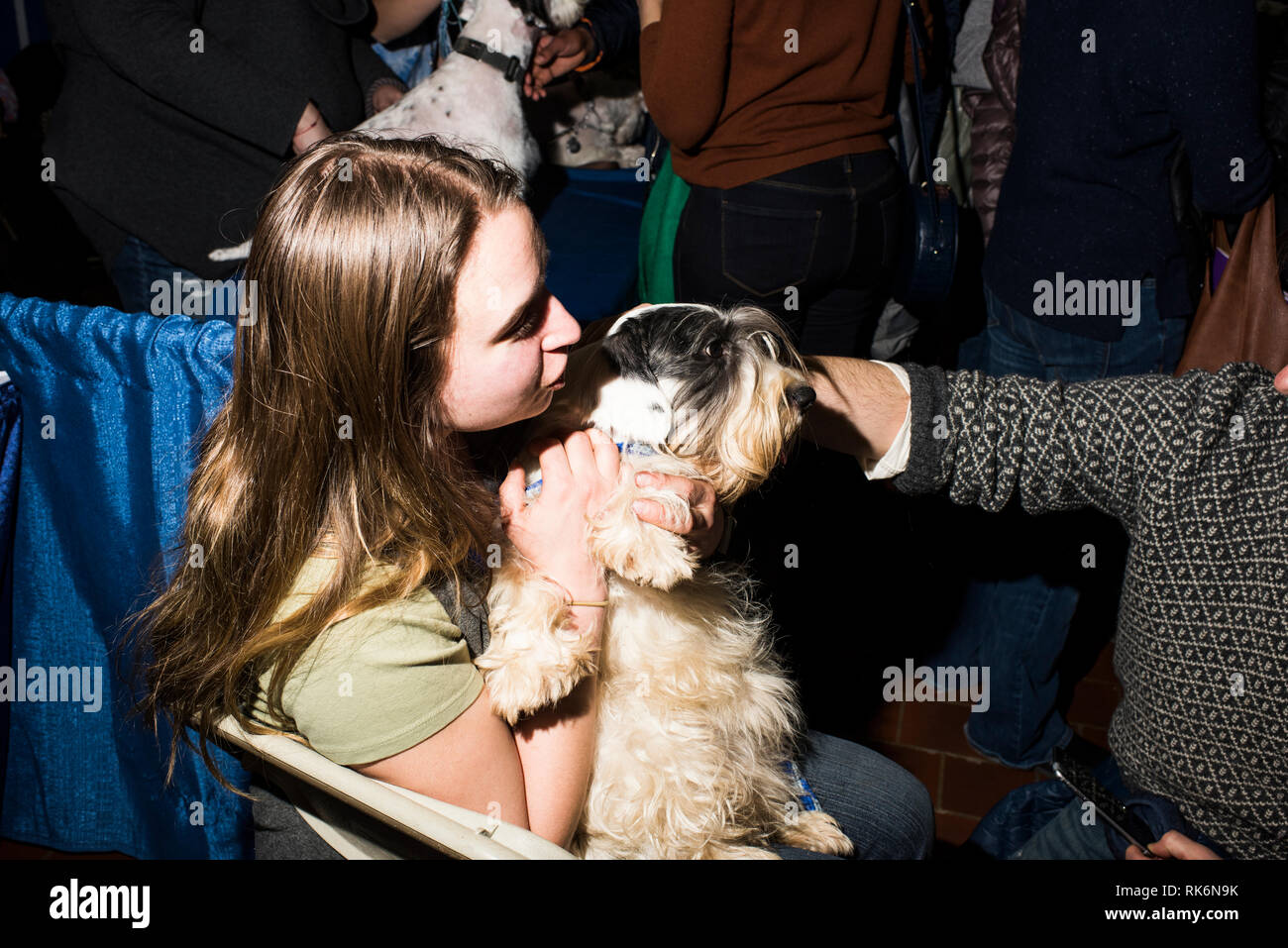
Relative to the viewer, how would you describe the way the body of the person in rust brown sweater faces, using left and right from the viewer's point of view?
facing away from the viewer and to the left of the viewer

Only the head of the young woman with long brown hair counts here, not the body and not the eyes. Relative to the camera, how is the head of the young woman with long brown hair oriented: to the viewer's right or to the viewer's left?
to the viewer's right

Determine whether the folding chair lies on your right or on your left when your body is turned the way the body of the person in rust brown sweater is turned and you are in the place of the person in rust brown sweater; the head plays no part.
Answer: on your left

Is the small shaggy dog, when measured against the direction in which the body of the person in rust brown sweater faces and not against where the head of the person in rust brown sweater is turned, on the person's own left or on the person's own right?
on the person's own left

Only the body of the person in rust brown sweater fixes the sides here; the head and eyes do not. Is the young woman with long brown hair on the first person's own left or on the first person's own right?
on the first person's own left
